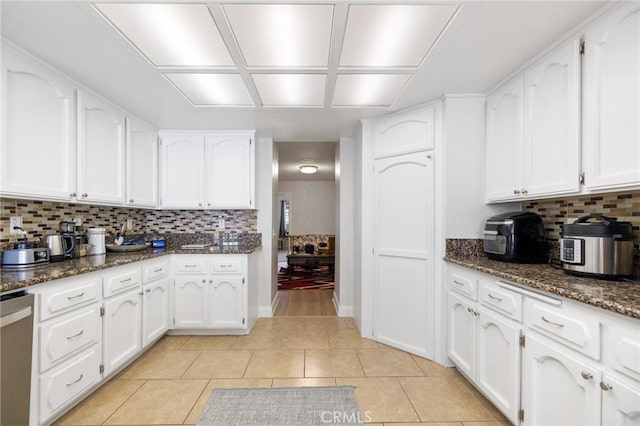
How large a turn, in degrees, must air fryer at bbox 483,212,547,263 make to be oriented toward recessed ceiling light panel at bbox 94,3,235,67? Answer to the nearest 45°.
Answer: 0° — it already faces it

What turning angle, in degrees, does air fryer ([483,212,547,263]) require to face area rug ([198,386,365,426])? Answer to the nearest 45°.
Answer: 0° — it already faces it

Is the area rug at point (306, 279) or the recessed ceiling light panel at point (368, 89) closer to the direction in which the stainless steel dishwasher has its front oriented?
the recessed ceiling light panel

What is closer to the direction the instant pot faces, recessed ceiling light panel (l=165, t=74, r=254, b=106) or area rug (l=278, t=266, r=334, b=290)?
the recessed ceiling light panel

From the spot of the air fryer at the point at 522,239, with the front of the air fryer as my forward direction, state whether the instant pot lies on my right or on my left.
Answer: on my left

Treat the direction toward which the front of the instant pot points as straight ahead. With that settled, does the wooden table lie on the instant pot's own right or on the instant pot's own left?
on the instant pot's own right
